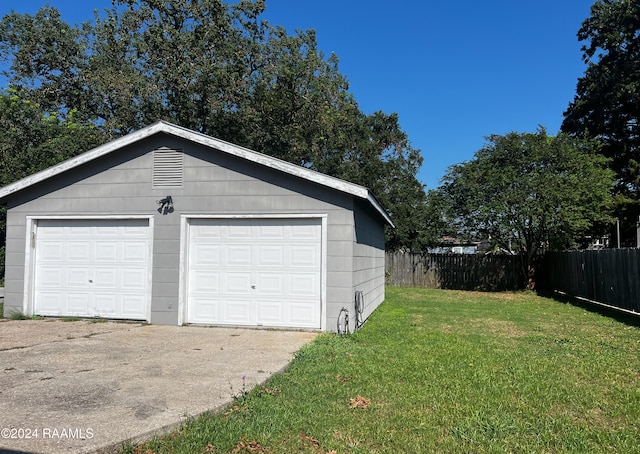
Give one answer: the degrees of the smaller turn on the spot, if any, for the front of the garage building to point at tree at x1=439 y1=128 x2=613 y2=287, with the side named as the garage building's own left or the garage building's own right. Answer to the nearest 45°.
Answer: approximately 135° to the garage building's own left

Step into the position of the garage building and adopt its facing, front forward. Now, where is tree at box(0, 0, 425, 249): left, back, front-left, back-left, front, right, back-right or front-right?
back

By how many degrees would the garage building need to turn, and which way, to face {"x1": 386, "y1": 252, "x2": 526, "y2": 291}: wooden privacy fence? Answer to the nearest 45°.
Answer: approximately 135° to its left

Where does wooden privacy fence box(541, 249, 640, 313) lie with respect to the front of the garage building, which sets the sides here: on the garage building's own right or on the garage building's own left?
on the garage building's own left

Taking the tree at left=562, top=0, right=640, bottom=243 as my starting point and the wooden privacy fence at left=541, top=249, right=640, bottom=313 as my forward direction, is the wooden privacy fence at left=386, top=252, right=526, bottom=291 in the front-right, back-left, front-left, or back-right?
front-right

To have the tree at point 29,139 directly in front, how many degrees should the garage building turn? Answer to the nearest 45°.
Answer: approximately 135° to its right

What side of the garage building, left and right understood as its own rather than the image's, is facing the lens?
front

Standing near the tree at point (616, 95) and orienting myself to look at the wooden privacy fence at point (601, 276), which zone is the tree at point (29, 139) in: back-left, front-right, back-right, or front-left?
front-right

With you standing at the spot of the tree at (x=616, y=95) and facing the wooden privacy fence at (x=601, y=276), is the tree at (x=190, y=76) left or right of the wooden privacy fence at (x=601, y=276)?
right

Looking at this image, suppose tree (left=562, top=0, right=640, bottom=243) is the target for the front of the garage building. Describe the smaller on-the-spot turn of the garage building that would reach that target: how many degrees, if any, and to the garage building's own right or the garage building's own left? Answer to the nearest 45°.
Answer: approximately 135° to the garage building's own left
